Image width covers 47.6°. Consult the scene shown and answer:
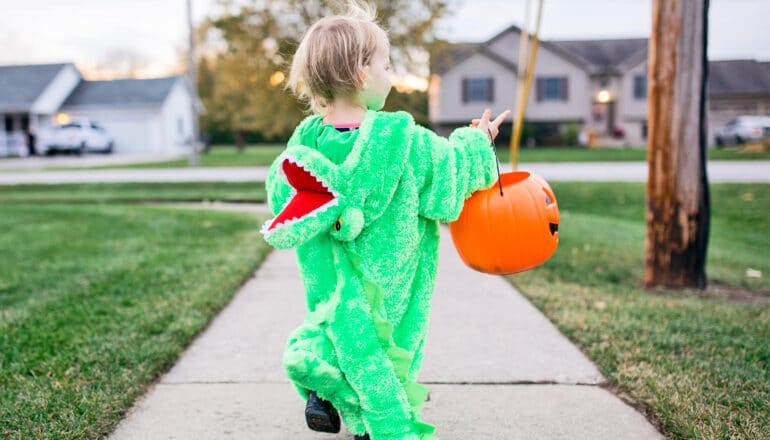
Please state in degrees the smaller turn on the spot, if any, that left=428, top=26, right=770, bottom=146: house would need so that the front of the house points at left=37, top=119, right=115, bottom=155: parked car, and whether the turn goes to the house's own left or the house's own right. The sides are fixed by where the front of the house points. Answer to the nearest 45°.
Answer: approximately 45° to the house's own right

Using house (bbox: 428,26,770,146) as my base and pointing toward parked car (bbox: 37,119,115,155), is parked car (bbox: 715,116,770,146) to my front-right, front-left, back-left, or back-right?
back-left

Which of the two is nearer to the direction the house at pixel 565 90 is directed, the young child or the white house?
the young child

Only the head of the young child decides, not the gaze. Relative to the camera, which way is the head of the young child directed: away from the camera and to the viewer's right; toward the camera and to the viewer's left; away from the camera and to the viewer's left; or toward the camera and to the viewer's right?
away from the camera and to the viewer's right

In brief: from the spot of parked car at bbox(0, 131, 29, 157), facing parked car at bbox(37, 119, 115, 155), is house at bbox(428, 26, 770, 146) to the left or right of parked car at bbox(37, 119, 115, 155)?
left

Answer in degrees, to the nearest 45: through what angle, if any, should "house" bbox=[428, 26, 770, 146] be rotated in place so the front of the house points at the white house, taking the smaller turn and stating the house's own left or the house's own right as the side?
approximately 90° to the house's own right

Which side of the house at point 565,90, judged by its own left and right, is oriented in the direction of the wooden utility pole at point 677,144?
front

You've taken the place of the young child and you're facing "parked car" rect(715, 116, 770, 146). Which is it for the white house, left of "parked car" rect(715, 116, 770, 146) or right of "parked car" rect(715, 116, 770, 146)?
left

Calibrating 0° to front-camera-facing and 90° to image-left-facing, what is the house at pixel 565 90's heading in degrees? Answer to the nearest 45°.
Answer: approximately 0°

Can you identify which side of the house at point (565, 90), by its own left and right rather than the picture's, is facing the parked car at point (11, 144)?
right

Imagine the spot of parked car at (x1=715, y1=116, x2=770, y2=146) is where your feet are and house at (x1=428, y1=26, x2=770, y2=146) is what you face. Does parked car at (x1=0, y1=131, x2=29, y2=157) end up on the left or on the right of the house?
left

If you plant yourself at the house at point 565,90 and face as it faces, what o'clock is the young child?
The young child is roughly at 12 o'clock from the house.

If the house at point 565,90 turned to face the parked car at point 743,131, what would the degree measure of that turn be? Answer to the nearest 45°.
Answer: approximately 45° to its left
